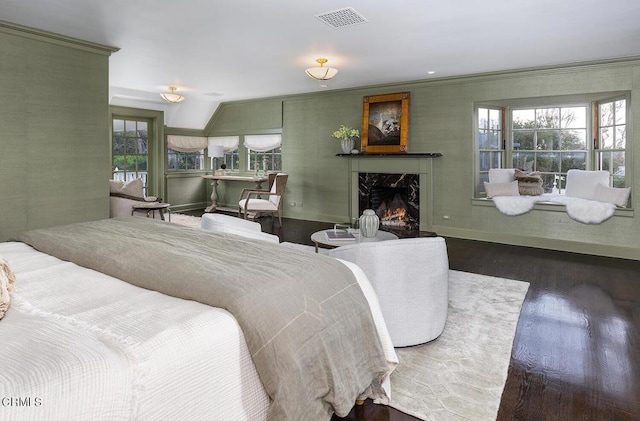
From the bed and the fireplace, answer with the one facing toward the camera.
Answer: the fireplace

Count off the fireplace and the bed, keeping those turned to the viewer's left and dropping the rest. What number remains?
0

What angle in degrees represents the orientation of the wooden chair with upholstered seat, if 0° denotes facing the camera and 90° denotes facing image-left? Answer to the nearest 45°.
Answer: approximately 90°

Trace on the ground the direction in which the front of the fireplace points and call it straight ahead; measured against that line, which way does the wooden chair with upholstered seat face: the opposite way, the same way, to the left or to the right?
to the right

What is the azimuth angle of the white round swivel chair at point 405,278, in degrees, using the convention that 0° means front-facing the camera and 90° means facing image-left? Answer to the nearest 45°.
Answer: approximately 135°

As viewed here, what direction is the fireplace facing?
toward the camera

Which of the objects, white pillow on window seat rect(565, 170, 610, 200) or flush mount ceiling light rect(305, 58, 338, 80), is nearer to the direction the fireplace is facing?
the flush mount ceiling light

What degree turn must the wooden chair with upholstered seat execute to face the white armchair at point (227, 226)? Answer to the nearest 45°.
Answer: approximately 90° to its left

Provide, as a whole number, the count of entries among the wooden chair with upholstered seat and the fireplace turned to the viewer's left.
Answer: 1

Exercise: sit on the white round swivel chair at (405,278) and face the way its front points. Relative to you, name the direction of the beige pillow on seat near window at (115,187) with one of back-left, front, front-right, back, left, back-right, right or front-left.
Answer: front

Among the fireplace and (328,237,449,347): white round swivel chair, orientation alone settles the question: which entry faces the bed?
the fireplace
